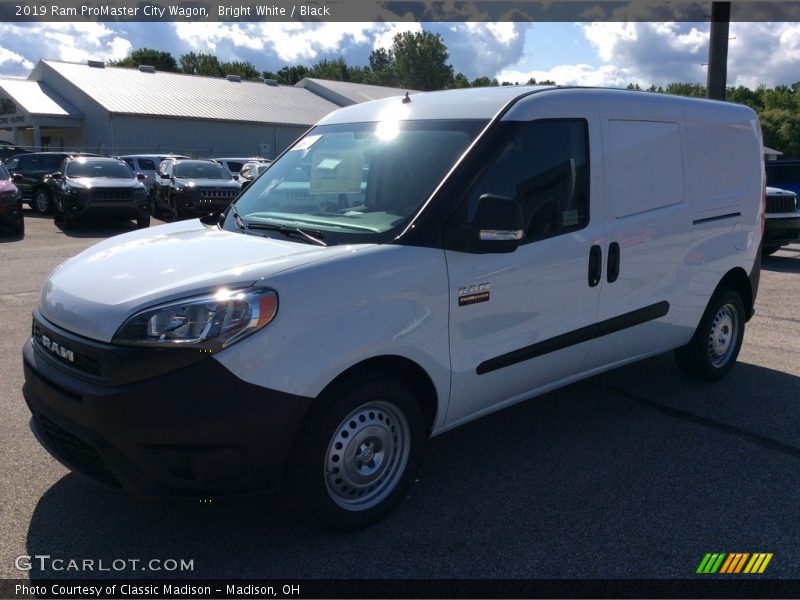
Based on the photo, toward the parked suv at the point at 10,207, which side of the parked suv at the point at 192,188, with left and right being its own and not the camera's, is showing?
right

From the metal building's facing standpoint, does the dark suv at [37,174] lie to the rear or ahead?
ahead

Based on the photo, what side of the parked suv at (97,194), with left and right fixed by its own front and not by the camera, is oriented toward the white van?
front

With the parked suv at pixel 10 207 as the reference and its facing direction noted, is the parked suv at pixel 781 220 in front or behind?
in front

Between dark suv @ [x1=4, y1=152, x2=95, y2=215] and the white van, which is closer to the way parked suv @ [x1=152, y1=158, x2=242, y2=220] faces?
the white van

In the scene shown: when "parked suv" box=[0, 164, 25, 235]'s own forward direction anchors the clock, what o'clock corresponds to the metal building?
The metal building is roughly at 8 o'clock from the parked suv.

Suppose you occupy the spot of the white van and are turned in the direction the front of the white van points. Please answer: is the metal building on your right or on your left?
on your right

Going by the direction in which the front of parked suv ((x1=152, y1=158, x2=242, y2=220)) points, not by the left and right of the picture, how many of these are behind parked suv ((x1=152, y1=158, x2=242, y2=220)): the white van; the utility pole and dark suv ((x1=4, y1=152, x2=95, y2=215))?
1

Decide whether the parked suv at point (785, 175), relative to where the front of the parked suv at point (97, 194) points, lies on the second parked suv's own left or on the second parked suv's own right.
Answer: on the second parked suv's own left

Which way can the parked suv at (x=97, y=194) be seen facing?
toward the camera

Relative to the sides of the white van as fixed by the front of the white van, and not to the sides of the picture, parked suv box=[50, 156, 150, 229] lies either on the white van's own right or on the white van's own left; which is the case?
on the white van's own right
